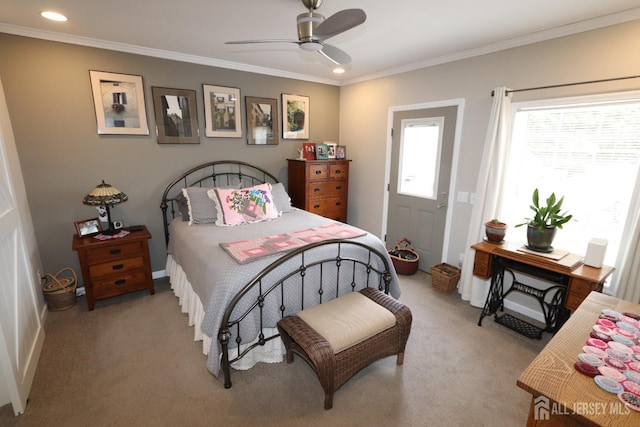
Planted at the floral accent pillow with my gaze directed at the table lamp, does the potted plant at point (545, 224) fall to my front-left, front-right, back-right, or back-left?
back-left

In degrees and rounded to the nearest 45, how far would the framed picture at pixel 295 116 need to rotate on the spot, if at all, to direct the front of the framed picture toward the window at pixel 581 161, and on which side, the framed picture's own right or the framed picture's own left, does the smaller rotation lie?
0° — it already faces it

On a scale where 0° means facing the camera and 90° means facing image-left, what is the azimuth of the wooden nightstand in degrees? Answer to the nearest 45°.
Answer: approximately 0°

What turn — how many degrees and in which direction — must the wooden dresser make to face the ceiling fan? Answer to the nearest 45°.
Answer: approximately 45° to its right

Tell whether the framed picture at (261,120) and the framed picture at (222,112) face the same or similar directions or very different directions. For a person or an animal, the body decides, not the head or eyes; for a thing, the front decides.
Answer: same or similar directions

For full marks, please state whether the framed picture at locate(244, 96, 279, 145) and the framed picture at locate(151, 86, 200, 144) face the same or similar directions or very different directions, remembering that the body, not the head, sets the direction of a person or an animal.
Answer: same or similar directions

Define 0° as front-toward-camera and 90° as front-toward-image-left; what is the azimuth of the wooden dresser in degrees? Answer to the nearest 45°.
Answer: approximately 315°

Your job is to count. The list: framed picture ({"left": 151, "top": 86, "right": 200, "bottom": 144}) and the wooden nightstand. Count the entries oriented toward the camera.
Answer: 2

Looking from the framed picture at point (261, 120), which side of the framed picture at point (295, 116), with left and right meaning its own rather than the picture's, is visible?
right

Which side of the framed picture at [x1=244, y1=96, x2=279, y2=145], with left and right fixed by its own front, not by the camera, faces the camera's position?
front

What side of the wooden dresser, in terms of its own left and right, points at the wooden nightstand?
right

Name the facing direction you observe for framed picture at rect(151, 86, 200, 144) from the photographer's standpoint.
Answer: facing the viewer
